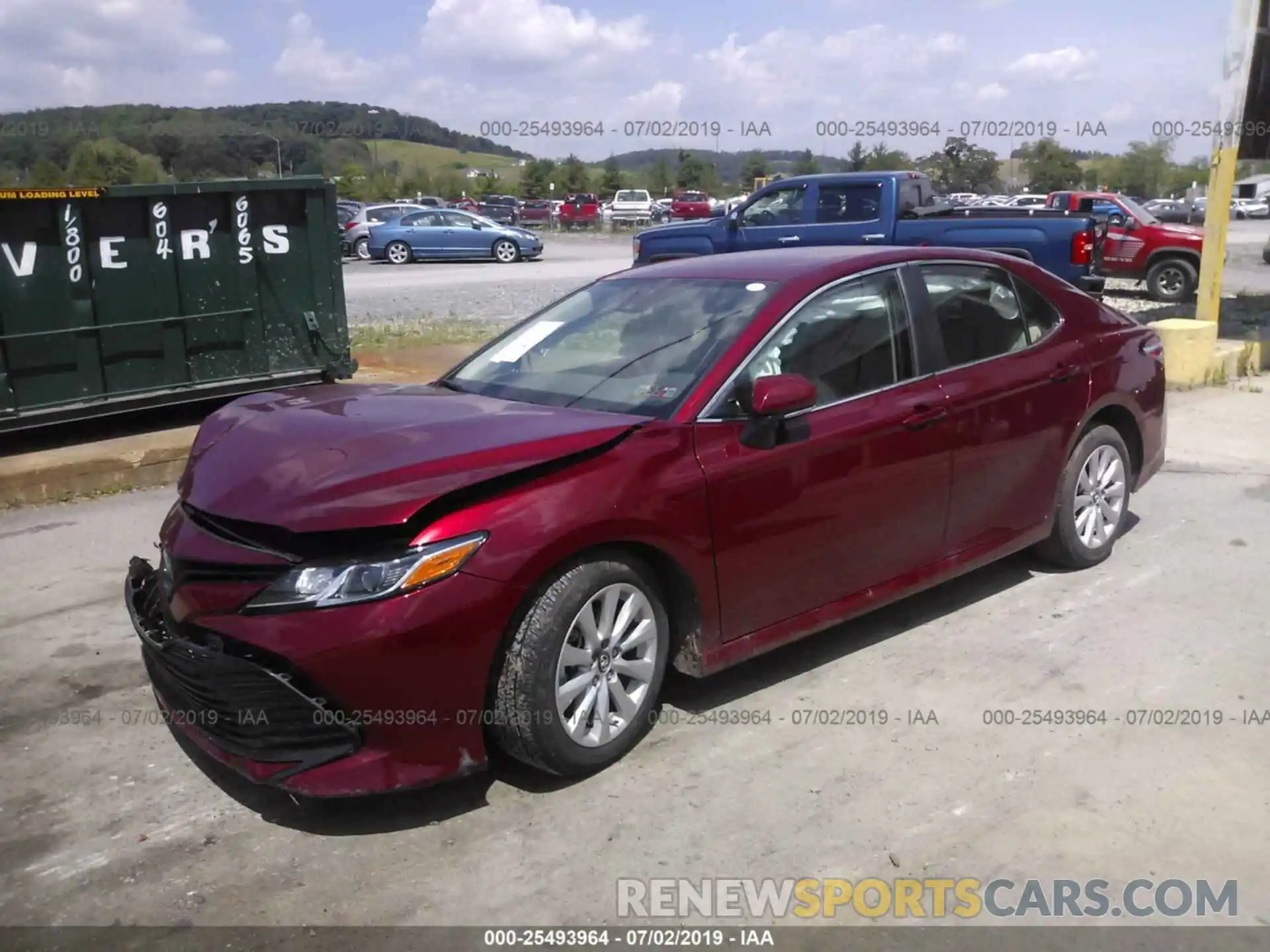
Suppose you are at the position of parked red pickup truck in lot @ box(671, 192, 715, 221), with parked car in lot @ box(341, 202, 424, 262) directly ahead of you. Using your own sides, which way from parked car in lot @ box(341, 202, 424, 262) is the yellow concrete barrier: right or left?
left

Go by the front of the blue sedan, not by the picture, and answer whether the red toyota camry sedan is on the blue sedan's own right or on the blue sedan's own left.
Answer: on the blue sedan's own right

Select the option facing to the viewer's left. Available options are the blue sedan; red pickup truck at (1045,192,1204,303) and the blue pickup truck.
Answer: the blue pickup truck

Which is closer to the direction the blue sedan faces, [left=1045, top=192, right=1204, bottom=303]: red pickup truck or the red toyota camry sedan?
the red pickup truck

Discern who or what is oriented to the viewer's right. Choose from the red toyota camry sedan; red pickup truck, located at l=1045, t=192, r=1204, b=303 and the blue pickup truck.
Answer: the red pickup truck

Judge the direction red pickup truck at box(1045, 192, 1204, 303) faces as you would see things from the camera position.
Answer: facing to the right of the viewer

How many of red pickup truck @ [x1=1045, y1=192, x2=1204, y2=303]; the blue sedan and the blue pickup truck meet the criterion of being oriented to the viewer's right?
2

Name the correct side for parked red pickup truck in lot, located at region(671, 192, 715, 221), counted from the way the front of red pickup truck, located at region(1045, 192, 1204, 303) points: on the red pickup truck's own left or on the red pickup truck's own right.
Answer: on the red pickup truck's own left

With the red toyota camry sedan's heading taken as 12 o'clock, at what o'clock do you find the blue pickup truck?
The blue pickup truck is roughly at 5 o'clock from the red toyota camry sedan.

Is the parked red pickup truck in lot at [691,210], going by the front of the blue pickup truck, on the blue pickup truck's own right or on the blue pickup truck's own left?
on the blue pickup truck's own right

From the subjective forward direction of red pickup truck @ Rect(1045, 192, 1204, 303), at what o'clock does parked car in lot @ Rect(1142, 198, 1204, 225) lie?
The parked car in lot is roughly at 9 o'clock from the red pickup truck.

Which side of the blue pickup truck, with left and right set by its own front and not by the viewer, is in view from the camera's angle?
left

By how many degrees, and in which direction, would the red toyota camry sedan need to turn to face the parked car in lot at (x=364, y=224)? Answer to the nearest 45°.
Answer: approximately 135° to its right

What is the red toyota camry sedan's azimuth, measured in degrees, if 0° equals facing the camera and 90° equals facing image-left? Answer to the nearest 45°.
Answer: approximately 45°

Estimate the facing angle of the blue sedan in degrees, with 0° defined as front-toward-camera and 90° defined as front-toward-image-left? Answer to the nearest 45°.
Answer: approximately 270°

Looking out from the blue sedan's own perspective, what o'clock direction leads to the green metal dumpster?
The green metal dumpster is roughly at 3 o'clock from the blue sedan.
